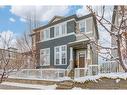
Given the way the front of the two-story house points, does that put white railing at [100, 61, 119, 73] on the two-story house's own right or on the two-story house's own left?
on the two-story house's own left

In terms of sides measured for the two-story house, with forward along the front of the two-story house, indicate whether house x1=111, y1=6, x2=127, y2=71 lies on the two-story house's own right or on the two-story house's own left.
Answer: on the two-story house's own left

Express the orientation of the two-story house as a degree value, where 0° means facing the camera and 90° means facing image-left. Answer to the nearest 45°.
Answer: approximately 45°
